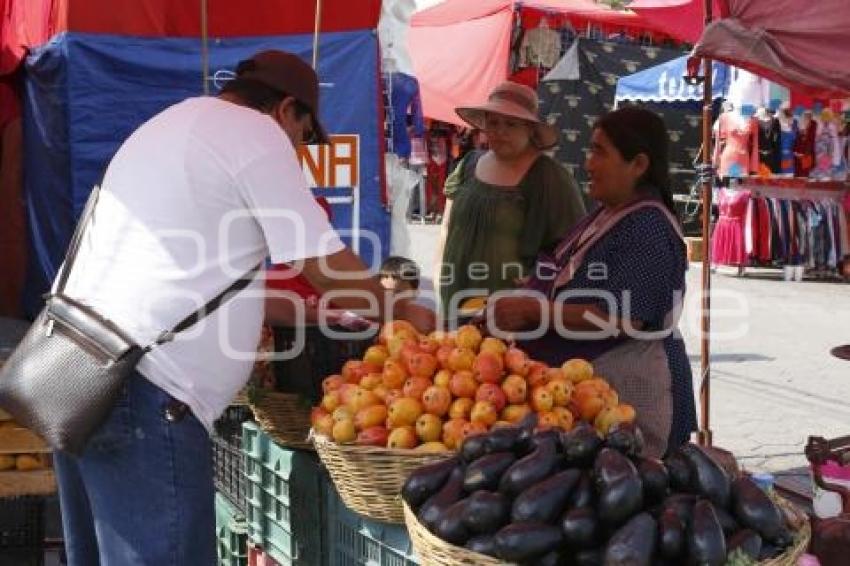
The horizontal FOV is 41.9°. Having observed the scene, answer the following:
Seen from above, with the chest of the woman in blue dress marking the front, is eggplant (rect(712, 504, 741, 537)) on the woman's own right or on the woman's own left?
on the woman's own left

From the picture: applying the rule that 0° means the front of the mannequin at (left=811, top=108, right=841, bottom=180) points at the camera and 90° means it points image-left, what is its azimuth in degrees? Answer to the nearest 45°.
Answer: approximately 0°

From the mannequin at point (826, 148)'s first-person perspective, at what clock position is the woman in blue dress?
The woman in blue dress is roughly at 12 o'clock from the mannequin.

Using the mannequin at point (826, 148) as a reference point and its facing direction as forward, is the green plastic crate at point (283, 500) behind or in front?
in front

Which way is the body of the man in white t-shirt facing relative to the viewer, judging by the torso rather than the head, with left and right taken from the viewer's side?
facing away from the viewer and to the right of the viewer

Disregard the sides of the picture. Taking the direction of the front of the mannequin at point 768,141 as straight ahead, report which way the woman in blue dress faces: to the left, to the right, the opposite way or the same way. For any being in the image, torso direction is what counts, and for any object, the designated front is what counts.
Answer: to the right

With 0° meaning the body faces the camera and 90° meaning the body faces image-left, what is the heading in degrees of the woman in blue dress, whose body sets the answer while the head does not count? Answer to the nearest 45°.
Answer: approximately 90°

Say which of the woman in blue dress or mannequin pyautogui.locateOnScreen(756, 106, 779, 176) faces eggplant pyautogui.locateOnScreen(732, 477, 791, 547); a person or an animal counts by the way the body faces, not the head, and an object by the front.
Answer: the mannequin

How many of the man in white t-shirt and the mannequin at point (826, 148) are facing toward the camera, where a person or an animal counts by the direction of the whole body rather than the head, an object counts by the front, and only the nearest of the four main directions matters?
1
